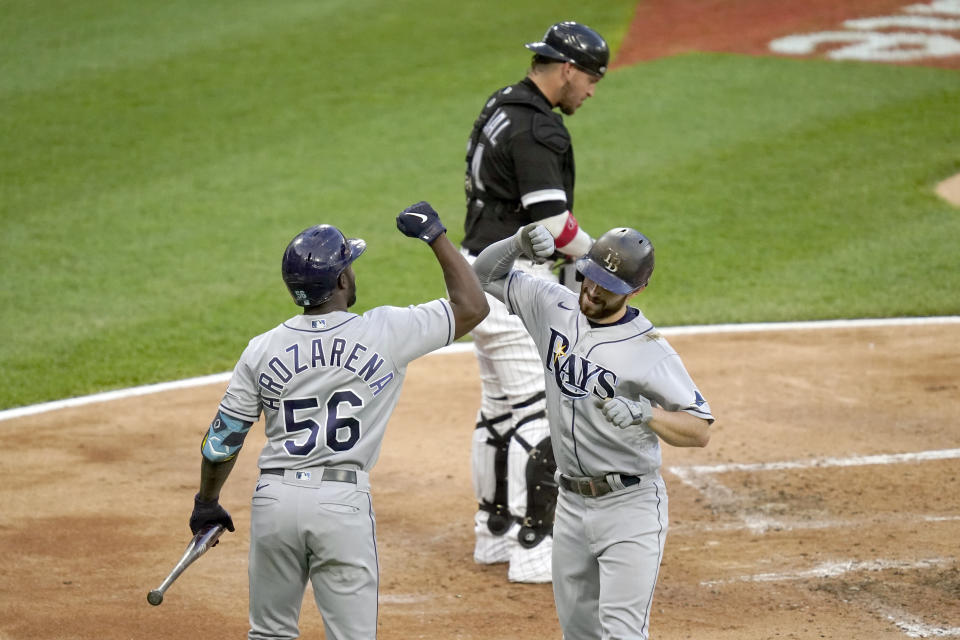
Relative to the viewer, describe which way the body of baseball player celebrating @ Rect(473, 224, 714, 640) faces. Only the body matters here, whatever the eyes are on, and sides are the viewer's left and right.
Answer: facing the viewer and to the left of the viewer

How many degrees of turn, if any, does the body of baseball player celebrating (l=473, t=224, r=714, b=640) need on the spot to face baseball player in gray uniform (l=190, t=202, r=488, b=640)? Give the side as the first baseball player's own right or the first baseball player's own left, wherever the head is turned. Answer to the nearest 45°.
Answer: approximately 45° to the first baseball player's own right

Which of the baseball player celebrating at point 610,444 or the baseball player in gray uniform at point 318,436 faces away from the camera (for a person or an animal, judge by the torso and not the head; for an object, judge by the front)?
the baseball player in gray uniform

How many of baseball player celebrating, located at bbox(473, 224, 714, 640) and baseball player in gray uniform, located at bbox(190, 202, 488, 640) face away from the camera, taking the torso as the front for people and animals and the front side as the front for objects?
1

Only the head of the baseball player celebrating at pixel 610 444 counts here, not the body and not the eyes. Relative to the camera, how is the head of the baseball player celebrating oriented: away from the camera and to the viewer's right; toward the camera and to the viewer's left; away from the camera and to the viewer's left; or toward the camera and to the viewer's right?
toward the camera and to the viewer's left

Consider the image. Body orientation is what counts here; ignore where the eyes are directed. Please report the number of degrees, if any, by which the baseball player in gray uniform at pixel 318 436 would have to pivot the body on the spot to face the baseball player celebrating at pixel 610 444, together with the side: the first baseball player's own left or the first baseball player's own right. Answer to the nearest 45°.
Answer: approximately 90° to the first baseball player's own right

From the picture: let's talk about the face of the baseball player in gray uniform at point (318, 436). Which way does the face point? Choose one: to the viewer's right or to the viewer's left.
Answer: to the viewer's right

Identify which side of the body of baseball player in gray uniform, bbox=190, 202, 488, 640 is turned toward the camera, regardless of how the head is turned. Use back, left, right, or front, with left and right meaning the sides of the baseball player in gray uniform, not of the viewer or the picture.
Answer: back
